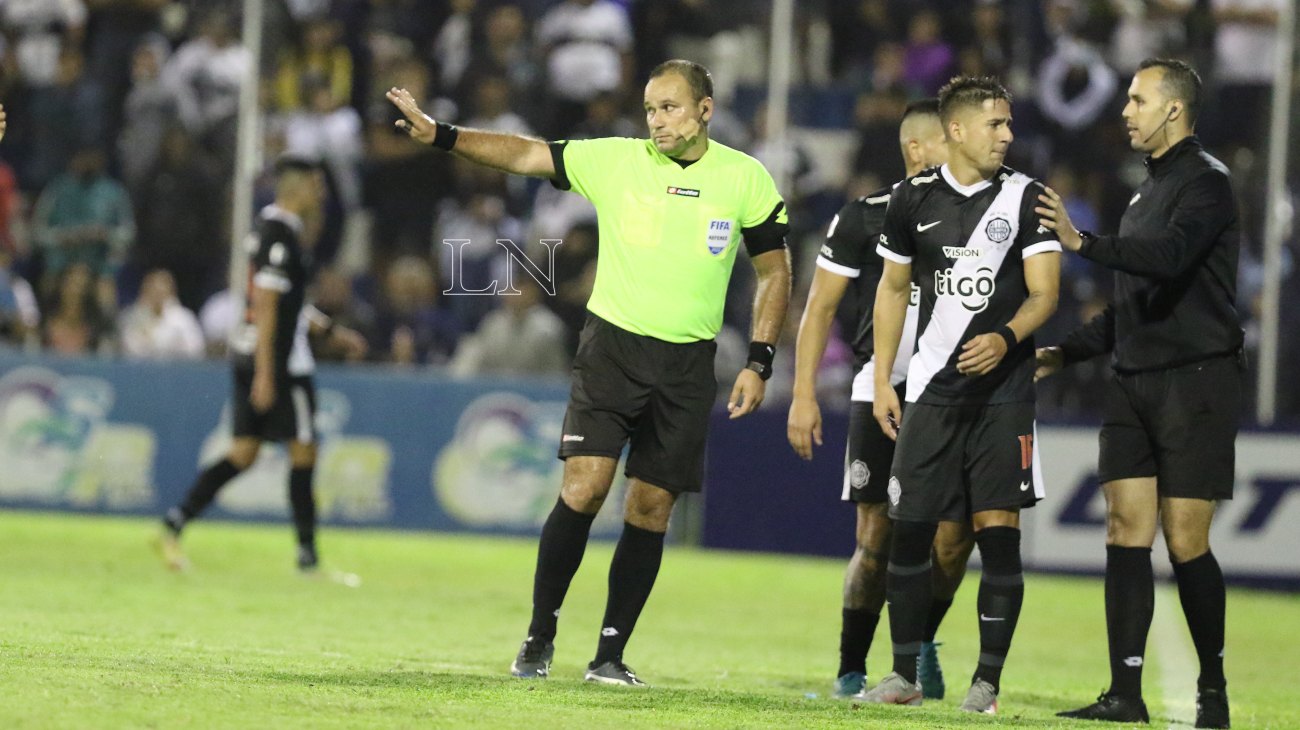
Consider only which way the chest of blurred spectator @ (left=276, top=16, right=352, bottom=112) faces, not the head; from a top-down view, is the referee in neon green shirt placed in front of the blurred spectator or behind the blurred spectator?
in front

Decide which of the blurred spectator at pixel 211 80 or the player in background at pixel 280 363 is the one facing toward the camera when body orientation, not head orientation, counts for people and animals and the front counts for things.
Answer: the blurred spectator

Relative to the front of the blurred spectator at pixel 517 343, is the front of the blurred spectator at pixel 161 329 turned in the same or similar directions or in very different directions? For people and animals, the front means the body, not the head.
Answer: same or similar directions

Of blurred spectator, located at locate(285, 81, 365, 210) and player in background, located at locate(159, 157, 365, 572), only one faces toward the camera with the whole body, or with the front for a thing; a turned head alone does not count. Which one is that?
the blurred spectator

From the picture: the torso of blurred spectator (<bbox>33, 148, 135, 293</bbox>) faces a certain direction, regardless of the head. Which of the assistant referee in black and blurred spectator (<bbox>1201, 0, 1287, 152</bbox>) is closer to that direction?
the assistant referee in black

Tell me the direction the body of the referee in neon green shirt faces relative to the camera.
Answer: toward the camera

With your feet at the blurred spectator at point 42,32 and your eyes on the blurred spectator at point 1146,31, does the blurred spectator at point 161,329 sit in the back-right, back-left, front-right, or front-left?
front-right

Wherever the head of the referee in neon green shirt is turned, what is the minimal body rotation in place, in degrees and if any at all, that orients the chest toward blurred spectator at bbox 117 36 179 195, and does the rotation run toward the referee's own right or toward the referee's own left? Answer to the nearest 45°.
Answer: approximately 135° to the referee's own right

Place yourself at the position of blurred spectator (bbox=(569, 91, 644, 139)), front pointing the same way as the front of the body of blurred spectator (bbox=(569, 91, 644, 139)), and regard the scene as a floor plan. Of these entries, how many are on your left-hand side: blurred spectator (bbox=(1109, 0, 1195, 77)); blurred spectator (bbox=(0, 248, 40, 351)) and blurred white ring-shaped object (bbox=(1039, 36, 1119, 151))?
2

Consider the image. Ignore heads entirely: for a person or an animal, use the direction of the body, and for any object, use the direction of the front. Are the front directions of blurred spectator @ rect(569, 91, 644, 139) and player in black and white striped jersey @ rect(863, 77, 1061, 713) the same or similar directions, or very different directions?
same or similar directions

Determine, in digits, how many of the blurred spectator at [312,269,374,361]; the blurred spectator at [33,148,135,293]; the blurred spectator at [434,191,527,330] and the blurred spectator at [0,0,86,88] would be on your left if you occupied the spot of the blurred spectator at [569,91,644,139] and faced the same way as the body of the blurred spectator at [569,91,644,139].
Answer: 0

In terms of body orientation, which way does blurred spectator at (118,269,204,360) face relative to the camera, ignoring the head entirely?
toward the camera

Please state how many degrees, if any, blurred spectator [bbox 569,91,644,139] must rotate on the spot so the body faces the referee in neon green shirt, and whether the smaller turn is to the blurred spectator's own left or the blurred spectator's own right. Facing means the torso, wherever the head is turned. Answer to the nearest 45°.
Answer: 0° — they already face them

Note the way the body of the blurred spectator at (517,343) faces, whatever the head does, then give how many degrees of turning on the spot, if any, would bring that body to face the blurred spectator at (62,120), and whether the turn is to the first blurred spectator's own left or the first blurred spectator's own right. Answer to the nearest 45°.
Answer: approximately 135° to the first blurred spectator's own right

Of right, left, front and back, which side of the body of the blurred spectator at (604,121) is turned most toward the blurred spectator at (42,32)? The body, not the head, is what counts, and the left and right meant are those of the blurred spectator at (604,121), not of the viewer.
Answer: right

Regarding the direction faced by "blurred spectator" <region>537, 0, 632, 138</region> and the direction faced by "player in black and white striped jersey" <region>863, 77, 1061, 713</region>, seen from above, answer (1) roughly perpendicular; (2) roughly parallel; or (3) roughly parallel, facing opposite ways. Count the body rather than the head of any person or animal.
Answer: roughly parallel

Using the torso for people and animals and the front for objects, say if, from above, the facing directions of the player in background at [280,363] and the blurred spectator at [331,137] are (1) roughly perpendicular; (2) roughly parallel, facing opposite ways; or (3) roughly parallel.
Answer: roughly perpendicular
